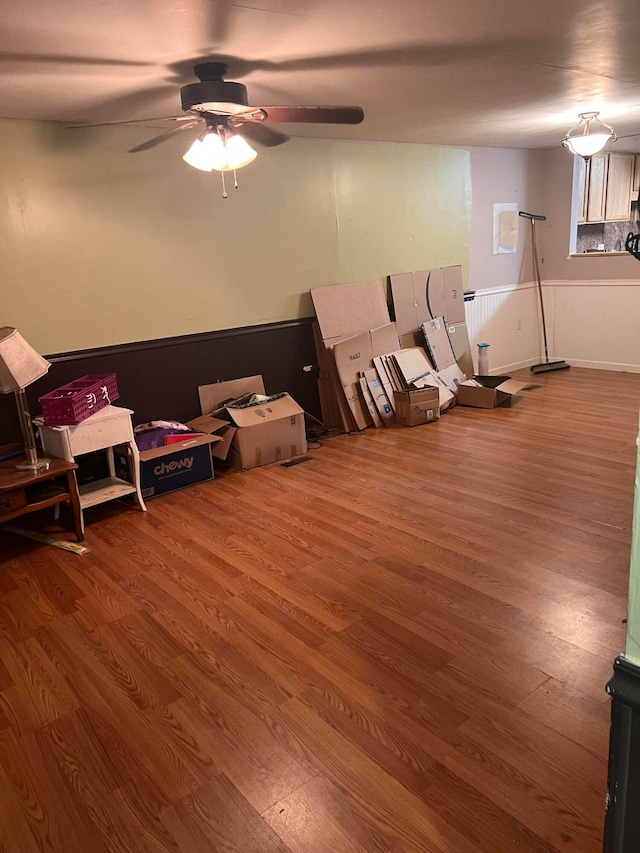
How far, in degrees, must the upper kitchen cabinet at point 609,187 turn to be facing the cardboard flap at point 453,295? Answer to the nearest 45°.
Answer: approximately 45° to its right

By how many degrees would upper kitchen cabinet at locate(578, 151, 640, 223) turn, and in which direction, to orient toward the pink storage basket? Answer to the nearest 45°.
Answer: approximately 45° to its right

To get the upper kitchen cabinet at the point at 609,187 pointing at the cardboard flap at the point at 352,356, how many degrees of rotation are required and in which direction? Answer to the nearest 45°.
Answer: approximately 45° to its right

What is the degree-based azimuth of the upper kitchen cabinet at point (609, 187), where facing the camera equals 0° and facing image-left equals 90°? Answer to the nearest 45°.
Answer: approximately 0°

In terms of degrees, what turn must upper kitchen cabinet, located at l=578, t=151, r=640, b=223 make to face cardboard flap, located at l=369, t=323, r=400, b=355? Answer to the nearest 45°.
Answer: approximately 45° to its right

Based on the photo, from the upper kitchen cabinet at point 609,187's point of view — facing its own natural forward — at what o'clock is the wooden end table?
The wooden end table is roughly at 1 o'clock from the upper kitchen cabinet.

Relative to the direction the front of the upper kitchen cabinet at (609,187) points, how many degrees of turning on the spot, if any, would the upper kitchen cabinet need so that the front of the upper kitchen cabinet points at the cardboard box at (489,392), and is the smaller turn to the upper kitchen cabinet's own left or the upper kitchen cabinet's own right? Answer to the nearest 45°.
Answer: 0° — it already faces it
